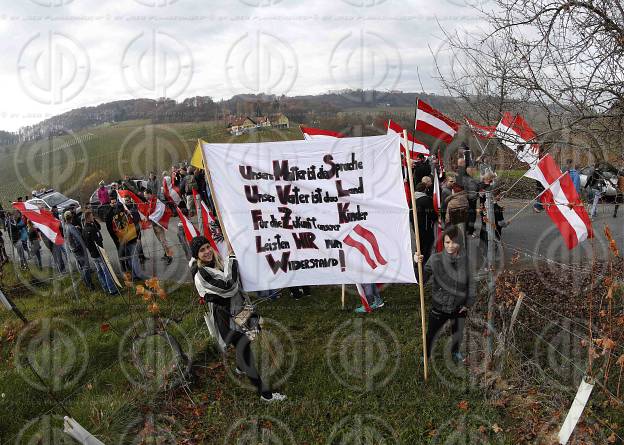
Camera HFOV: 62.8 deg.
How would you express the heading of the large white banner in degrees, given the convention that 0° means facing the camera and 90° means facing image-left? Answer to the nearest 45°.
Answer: approximately 0°

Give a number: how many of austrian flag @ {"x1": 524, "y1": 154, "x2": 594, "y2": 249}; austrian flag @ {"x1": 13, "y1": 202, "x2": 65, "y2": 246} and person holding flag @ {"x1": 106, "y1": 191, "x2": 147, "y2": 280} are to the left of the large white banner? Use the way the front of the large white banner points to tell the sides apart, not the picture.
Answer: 1

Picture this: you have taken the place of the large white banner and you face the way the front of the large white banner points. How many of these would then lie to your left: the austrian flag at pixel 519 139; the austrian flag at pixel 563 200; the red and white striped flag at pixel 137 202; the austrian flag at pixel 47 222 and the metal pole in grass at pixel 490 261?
3

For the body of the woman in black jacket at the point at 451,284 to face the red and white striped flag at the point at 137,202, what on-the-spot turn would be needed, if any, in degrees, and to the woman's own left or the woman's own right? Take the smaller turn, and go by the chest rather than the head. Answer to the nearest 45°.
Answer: approximately 135° to the woman's own right

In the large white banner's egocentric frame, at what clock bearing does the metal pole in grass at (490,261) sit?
The metal pole in grass is roughly at 9 o'clock from the large white banner.

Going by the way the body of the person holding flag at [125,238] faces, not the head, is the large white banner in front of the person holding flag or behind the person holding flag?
in front

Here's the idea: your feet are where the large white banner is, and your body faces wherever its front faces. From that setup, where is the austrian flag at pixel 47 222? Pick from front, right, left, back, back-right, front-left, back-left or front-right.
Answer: back-right

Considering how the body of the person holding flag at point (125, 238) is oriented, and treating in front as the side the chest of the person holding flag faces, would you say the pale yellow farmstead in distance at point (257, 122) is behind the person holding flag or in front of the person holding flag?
behind
